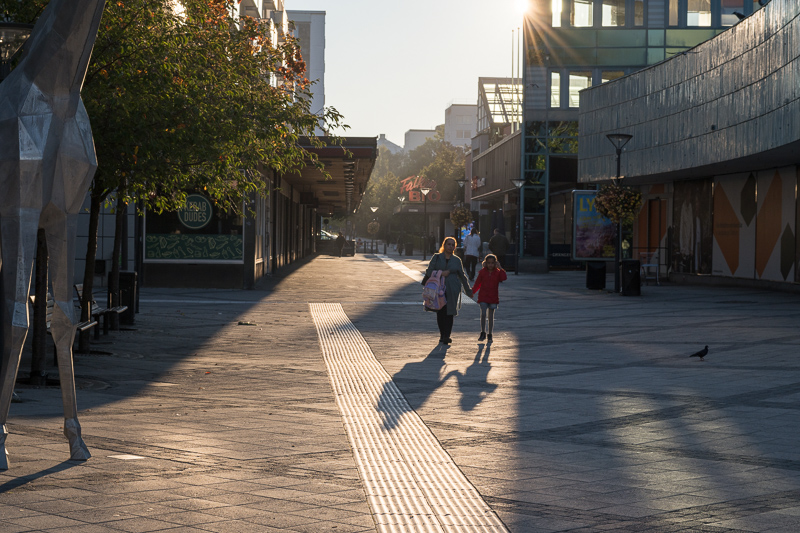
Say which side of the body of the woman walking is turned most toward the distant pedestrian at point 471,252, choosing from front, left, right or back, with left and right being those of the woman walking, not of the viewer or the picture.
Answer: back

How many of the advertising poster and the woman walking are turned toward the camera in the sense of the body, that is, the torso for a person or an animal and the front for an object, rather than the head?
2

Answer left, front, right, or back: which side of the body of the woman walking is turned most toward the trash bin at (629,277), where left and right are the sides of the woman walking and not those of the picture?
back

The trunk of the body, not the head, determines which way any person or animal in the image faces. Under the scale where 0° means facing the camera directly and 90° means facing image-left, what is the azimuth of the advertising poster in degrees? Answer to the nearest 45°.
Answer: approximately 0°

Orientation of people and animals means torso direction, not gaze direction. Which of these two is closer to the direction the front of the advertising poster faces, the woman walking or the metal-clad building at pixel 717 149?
the woman walking

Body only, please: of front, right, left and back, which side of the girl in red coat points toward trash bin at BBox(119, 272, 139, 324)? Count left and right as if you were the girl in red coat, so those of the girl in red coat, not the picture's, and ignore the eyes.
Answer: right

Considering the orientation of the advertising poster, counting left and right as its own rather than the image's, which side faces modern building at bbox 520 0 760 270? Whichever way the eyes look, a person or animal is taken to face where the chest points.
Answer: back

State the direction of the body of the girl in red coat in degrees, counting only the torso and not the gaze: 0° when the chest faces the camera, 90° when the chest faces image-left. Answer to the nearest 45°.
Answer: approximately 0°

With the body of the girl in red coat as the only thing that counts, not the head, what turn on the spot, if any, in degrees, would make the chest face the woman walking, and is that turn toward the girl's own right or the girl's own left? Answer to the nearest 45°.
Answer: approximately 45° to the girl's own right

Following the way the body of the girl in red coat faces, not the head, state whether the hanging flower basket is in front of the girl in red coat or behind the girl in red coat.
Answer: behind
